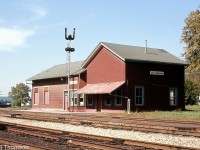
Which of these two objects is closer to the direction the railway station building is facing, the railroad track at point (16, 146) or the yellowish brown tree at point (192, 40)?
the railroad track

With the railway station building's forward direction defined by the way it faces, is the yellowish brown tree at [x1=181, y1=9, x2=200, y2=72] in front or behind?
behind

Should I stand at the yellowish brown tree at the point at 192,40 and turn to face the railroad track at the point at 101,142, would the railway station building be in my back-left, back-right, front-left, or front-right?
front-right

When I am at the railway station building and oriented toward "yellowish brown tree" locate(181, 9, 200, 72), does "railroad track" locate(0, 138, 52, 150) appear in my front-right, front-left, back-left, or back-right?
back-right

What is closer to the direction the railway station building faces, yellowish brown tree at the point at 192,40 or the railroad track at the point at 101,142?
the railroad track

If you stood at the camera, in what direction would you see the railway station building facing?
facing the viewer and to the left of the viewer

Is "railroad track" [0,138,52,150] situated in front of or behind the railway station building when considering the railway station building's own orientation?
in front

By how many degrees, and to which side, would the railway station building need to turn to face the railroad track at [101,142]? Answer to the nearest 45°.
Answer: approximately 45° to its left
